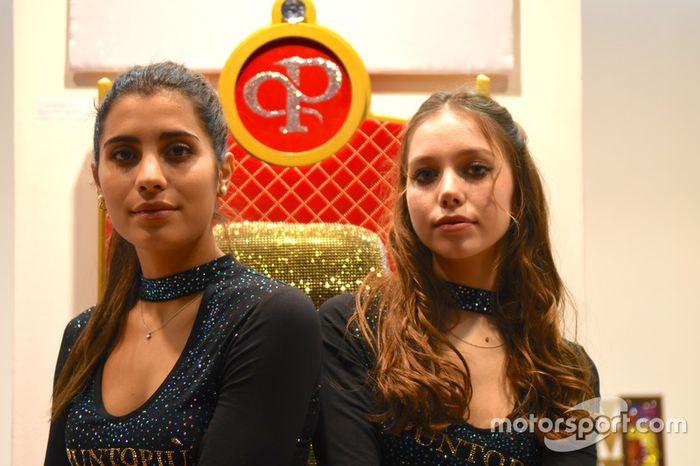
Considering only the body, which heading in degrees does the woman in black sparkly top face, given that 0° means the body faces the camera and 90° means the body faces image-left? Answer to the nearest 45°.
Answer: approximately 45°
